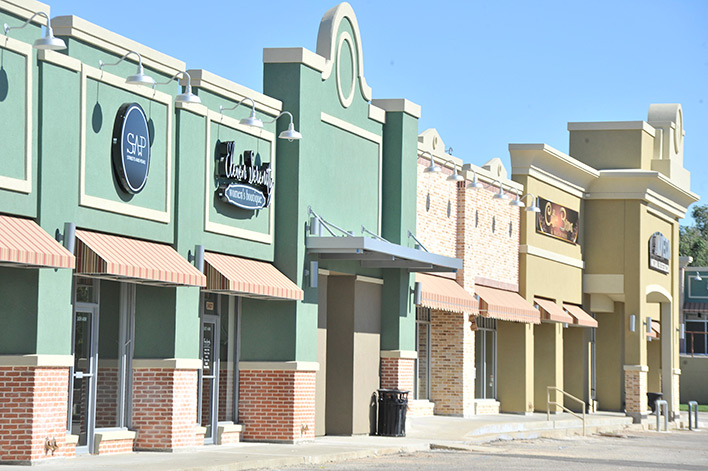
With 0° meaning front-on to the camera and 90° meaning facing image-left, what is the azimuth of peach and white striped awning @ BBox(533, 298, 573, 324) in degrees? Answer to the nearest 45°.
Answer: approximately 315°

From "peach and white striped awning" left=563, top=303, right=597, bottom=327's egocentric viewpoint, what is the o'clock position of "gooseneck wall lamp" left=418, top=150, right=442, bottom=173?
The gooseneck wall lamp is roughly at 2 o'clock from the peach and white striped awning.

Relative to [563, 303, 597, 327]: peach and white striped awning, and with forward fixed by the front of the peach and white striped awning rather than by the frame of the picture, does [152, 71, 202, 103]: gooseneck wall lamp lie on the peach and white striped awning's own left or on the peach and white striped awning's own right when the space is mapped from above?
on the peach and white striped awning's own right

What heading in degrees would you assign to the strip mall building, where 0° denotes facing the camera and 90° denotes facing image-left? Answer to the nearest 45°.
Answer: approximately 315°

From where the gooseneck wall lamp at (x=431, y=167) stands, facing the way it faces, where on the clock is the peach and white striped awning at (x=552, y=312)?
The peach and white striped awning is roughly at 8 o'clock from the gooseneck wall lamp.

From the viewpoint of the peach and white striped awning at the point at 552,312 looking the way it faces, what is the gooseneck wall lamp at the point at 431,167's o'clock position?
The gooseneck wall lamp is roughly at 2 o'clock from the peach and white striped awning.

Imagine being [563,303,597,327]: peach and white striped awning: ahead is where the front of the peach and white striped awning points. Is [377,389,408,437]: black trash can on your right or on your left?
on your right

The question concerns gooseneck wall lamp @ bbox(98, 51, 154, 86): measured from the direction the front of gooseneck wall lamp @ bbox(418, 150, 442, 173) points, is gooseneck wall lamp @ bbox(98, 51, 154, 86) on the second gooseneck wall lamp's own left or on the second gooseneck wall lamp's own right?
on the second gooseneck wall lamp's own right
